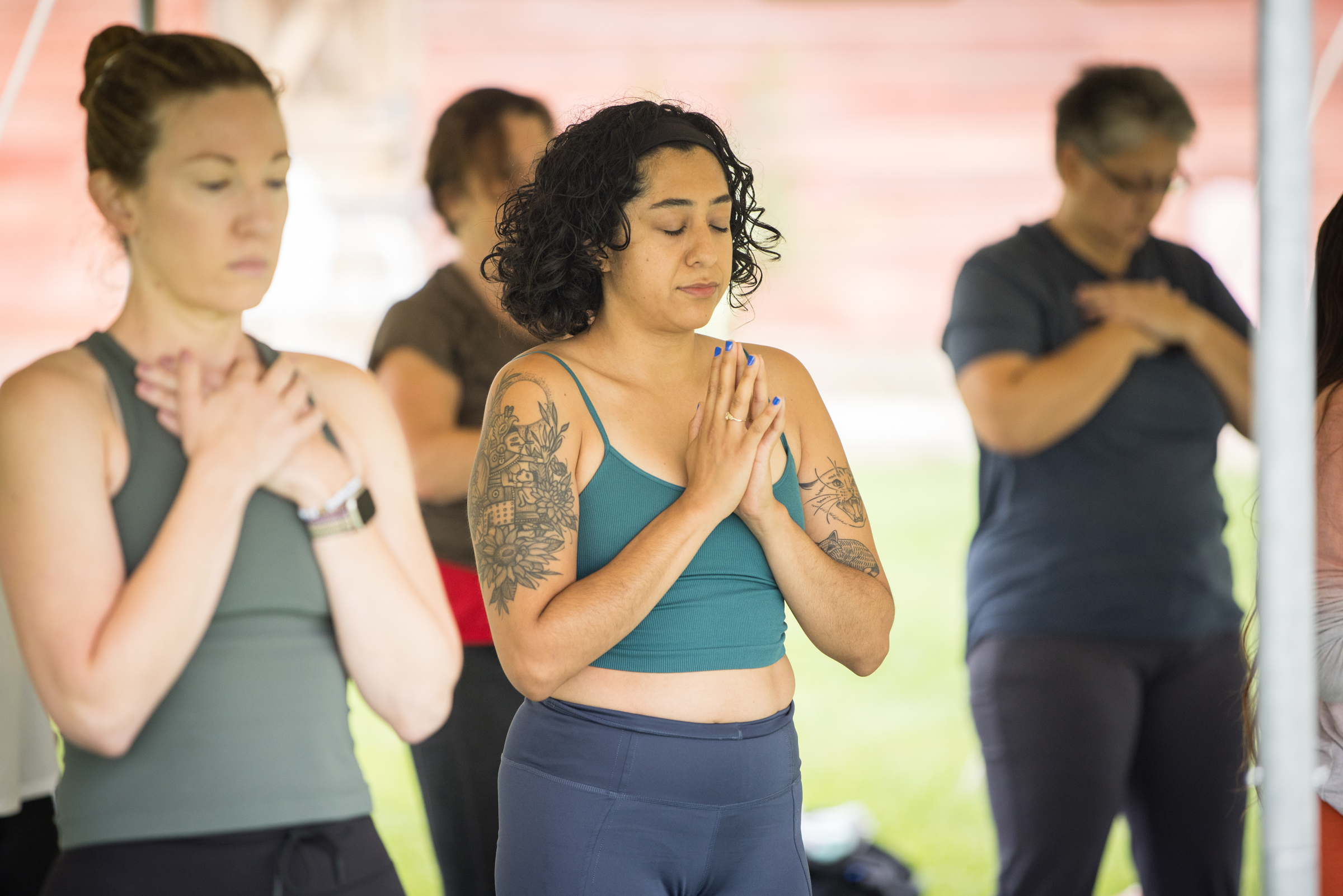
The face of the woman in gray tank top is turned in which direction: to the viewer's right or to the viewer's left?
to the viewer's right

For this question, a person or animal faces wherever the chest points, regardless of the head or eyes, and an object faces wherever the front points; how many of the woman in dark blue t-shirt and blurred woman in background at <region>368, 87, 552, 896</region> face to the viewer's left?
0

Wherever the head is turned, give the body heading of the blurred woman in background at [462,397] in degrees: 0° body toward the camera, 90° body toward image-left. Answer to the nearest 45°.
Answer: approximately 315°

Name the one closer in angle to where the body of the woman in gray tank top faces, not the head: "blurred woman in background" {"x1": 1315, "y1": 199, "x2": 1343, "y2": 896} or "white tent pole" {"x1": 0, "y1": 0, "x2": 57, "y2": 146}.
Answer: the blurred woman in background

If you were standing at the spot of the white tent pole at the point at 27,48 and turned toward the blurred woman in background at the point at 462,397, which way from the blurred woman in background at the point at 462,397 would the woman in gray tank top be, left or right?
right

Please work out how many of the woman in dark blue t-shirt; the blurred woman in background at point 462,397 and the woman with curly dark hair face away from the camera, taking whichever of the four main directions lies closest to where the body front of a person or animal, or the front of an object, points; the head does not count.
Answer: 0

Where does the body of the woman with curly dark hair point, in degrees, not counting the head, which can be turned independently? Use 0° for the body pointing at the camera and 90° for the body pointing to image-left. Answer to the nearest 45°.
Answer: approximately 315°

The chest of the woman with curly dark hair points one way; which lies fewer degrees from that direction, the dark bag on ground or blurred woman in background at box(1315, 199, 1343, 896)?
the blurred woman in background
